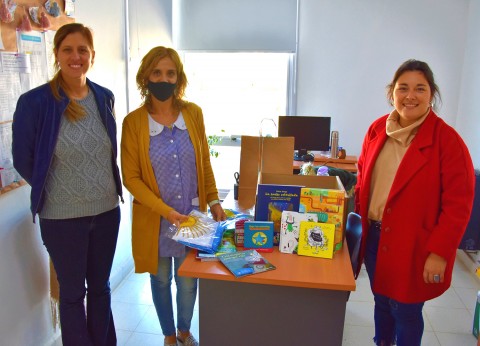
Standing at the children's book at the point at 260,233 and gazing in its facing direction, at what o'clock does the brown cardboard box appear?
The brown cardboard box is roughly at 6 o'clock from the children's book.

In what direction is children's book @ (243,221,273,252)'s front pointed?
toward the camera

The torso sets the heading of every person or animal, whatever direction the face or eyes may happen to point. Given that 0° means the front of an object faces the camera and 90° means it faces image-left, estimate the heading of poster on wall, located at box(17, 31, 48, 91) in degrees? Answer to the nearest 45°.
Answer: approximately 315°

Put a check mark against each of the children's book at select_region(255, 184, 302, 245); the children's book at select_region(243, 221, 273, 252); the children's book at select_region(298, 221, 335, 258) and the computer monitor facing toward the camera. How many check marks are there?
4

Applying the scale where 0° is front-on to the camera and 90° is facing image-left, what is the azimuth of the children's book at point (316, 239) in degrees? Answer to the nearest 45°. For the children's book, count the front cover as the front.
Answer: approximately 0°

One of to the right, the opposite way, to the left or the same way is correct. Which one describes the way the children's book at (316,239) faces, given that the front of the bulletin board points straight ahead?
to the right

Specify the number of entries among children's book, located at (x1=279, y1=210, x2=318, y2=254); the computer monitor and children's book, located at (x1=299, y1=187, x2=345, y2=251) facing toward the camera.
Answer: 3

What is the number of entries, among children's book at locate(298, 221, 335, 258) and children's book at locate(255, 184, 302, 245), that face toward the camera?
2

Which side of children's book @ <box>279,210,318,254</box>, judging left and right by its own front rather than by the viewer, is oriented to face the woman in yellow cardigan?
right

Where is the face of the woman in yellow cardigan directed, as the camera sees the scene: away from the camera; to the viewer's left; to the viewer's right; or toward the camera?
toward the camera

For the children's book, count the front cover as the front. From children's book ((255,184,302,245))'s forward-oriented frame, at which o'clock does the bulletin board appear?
The bulletin board is roughly at 3 o'clock from the children's book.

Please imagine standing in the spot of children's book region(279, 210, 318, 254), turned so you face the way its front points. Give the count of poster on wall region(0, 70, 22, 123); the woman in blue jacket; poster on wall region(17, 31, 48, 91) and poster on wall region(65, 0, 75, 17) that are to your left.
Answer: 0

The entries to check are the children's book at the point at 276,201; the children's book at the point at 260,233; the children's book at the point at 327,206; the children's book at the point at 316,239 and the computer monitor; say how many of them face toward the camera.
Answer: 5

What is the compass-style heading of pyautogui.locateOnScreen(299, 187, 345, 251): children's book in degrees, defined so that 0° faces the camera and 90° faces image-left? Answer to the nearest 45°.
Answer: approximately 0°

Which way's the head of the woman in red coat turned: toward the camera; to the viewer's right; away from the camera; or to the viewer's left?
toward the camera

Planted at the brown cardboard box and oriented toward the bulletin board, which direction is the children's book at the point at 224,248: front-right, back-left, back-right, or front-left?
front-left

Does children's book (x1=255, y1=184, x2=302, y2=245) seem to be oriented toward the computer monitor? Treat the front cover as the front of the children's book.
no
